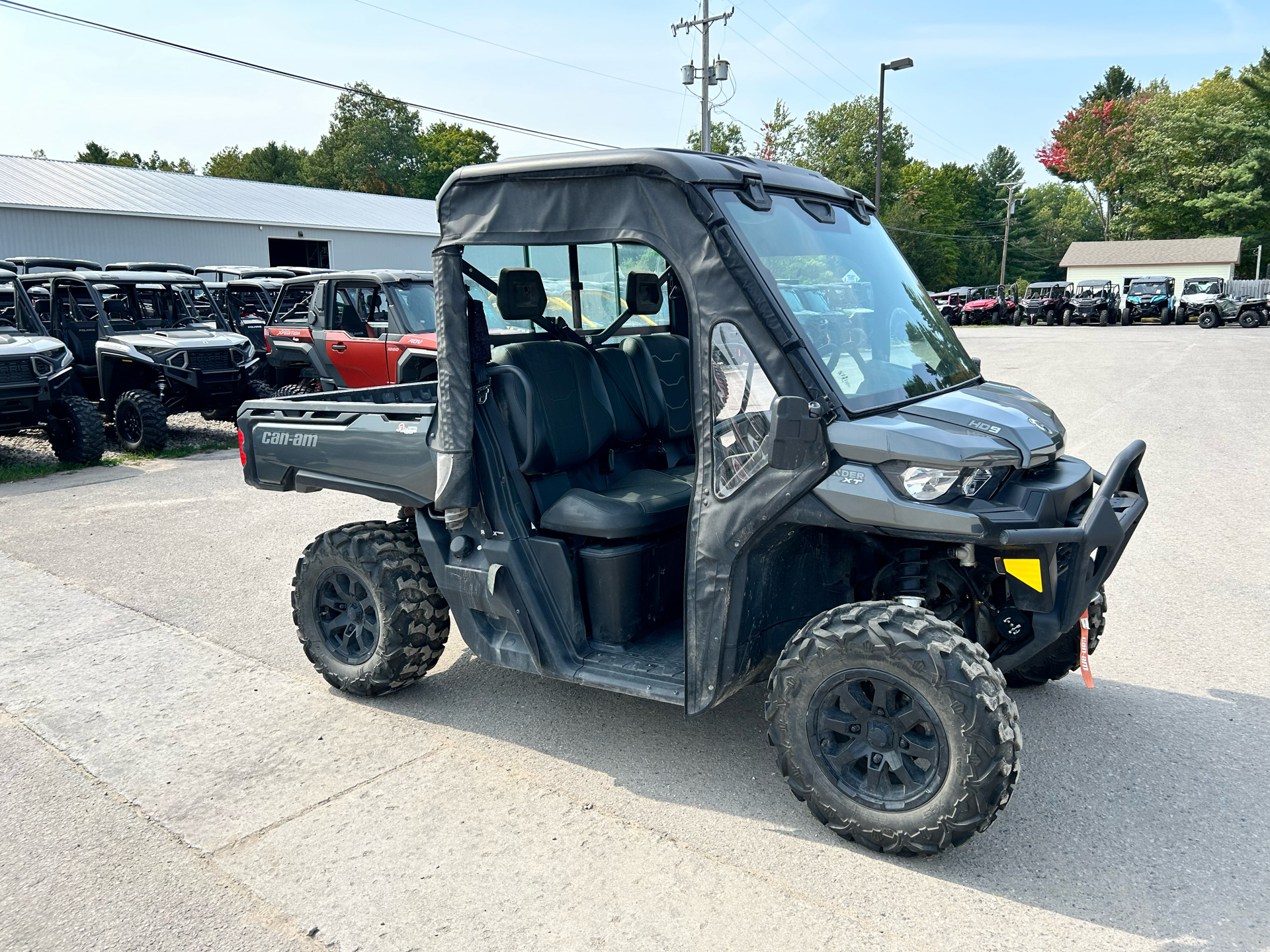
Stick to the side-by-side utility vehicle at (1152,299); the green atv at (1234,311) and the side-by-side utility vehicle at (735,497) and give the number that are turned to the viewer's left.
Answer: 1

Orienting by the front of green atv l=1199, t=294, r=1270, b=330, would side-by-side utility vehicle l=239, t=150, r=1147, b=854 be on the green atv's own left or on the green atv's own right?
on the green atv's own left

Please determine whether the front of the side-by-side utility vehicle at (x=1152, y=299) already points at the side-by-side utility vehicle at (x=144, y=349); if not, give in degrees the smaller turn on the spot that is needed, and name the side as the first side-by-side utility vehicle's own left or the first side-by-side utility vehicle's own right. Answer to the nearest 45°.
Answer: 0° — it already faces it

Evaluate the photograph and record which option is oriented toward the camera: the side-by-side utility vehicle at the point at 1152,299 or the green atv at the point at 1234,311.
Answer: the side-by-side utility vehicle

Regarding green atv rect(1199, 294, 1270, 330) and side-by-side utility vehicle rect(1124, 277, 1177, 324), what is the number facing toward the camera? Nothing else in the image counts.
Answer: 1

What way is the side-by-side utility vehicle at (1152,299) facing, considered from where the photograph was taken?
facing the viewer

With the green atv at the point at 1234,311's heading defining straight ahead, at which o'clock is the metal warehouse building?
The metal warehouse building is roughly at 11 o'clock from the green atv.

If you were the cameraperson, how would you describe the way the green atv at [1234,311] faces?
facing to the left of the viewer

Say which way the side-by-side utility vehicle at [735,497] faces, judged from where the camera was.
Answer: facing the viewer and to the right of the viewer

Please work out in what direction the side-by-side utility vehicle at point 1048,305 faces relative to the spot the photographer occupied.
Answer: facing the viewer and to the left of the viewer

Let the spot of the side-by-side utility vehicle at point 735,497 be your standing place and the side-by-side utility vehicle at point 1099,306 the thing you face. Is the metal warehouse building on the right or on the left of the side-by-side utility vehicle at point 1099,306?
left

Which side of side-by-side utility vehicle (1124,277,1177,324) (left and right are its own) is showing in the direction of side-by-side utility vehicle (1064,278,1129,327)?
right
